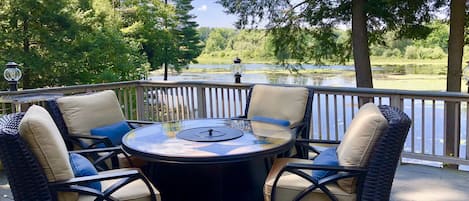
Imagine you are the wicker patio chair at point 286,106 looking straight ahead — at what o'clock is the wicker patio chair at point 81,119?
the wicker patio chair at point 81,119 is roughly at 1 o'clock from the wicker patio chair at point 286,106.

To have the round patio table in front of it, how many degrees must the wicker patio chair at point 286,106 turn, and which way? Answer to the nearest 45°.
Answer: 0° — it already faces it

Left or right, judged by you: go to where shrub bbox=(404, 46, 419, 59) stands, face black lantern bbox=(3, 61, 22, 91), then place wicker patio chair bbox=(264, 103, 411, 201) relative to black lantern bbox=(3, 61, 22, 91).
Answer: left

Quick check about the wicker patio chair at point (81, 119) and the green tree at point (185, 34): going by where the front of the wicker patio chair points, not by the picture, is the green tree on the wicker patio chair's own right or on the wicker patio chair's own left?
on the wicker patio chair's own left

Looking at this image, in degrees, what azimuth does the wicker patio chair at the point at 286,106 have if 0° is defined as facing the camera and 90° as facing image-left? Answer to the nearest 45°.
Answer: approximately 45°

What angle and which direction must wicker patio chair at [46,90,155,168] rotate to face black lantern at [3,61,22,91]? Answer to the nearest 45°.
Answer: approximately 180°

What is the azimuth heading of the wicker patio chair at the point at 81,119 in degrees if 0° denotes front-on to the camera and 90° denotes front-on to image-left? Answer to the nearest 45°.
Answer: approximately 315°

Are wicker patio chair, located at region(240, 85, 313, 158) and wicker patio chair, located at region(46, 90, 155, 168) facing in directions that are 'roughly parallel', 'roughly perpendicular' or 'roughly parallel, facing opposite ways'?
roughly perpendicular

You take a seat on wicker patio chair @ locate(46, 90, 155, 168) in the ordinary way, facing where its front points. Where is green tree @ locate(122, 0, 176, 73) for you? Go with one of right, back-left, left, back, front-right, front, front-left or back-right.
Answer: back-left
